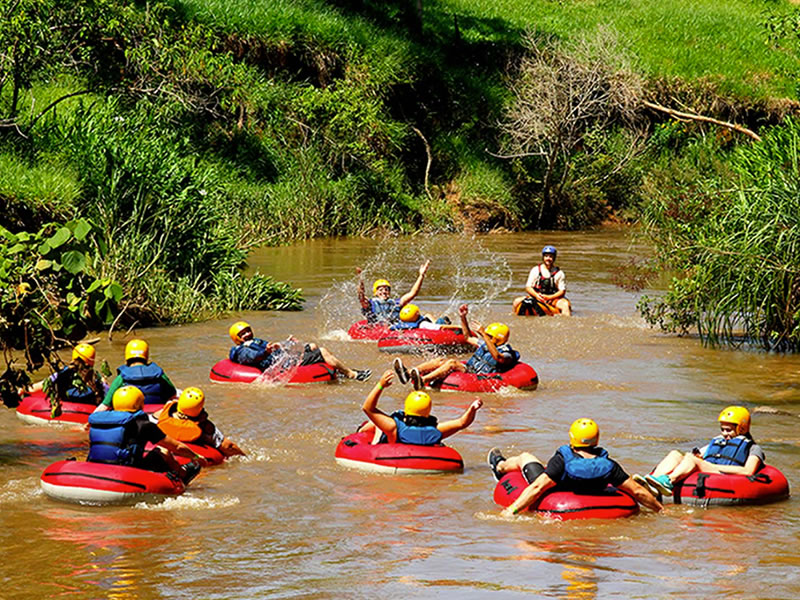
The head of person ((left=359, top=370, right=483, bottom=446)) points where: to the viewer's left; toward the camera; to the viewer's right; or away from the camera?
away from the camera

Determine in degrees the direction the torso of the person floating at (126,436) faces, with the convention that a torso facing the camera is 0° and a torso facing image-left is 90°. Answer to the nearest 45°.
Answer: approximately 225°

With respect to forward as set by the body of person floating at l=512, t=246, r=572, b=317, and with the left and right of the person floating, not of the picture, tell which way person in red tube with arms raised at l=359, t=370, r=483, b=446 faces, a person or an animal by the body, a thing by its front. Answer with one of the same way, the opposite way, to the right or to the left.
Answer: the opposite way

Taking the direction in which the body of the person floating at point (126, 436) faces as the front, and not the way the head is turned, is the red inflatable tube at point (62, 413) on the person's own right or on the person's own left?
on the person's own left

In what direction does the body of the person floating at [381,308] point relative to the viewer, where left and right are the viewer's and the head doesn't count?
facing the viewer

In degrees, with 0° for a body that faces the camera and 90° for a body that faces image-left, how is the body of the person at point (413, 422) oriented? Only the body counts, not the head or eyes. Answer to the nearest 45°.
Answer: approximately 180°

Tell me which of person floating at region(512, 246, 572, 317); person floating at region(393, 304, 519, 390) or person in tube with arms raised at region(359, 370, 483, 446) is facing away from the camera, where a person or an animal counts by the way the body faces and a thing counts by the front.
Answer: the person in tube with arms raised

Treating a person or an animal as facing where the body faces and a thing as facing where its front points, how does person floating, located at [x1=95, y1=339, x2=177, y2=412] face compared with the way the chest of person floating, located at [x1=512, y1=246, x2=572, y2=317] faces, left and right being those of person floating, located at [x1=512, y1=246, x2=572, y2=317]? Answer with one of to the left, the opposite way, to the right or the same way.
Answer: the opposite way

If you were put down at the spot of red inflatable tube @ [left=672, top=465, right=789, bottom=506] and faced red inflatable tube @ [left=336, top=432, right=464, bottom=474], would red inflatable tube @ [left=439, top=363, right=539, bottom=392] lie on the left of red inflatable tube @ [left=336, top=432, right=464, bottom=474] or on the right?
right

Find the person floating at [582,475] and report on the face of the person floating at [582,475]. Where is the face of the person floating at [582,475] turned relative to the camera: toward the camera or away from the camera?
away from the camera

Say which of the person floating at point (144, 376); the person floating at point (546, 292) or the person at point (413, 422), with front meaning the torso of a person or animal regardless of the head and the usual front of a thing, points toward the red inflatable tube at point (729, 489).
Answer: the person floating at point (546, 292)

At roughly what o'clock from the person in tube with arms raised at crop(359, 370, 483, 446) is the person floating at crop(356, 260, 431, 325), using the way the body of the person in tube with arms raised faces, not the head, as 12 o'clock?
The person floating is roughly at 12 o'clock from the person in tube with arms raised.

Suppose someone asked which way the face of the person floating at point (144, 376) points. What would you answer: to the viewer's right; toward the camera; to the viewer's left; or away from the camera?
away from the camera

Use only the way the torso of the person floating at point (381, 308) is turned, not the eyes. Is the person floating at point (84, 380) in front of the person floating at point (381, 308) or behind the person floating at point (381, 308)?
in front

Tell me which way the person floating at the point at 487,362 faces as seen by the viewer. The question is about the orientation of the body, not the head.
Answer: to the viewer's left

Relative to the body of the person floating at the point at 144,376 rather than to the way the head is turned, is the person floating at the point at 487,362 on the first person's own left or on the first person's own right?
on the first person's own right

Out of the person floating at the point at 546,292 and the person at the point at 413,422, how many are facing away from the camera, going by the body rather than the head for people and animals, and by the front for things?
1

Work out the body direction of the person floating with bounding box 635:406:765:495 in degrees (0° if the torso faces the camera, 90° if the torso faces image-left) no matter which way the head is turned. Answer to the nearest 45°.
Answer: approximately 45°

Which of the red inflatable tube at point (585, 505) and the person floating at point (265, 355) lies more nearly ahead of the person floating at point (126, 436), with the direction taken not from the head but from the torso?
the person floating

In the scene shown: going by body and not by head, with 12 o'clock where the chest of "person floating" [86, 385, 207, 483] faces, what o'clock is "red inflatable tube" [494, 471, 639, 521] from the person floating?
The red inflatable tube is roughly at 2 o'clock from the person floating.
